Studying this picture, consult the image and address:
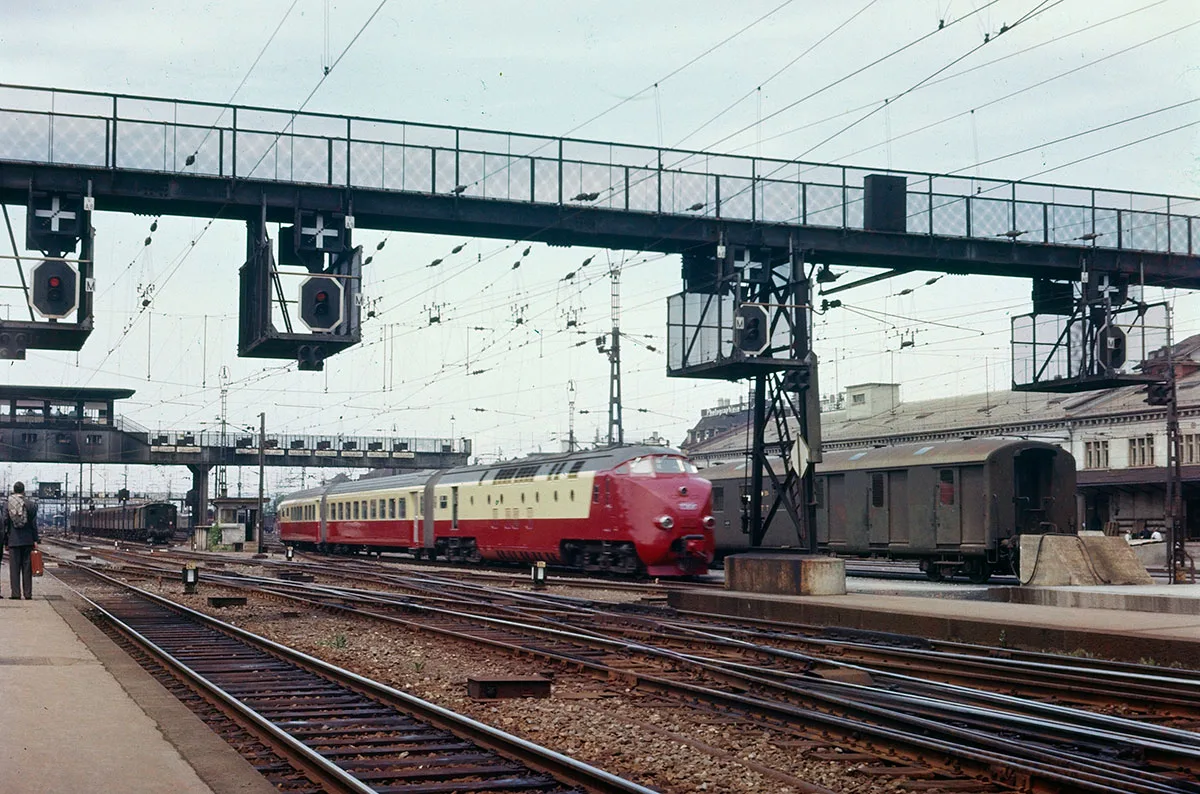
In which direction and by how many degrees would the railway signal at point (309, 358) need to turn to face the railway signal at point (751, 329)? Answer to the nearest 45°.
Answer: approximately 90° to its left

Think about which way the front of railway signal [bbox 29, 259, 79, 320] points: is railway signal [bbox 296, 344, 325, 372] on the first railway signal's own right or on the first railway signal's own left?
on the first railway signal's own left

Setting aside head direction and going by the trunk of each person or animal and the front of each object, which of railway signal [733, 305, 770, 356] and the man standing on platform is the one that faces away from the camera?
the man standing on platform

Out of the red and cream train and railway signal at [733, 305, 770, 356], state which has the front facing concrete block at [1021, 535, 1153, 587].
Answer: the red and cream train

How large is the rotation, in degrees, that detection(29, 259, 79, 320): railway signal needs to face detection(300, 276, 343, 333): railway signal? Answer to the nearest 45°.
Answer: approximately 90° to its left

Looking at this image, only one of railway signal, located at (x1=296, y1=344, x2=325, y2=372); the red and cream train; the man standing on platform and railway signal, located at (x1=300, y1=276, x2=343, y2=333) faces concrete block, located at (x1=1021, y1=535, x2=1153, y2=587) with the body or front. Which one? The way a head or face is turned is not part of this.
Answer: the red and cream train

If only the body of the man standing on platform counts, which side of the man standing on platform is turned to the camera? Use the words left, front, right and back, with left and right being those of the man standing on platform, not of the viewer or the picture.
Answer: back

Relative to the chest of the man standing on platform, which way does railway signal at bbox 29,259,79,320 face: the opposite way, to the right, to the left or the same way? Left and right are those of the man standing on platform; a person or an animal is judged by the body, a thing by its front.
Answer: the opposite way

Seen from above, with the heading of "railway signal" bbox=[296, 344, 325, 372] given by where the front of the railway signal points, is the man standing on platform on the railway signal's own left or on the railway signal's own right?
on the railway signal's own right

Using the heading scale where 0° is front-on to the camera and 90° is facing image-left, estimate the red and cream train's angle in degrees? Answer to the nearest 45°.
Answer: approximately 315°

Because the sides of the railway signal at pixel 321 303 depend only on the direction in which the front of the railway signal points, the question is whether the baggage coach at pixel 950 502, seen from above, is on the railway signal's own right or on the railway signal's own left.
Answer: on the railway signal's own left
